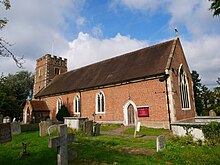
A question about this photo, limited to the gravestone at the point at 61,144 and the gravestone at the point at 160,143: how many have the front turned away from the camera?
0

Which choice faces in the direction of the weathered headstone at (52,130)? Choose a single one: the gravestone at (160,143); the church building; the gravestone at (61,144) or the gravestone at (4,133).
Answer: the church building

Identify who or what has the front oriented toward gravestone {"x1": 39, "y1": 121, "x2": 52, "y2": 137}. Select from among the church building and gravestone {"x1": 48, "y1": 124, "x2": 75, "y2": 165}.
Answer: the church building

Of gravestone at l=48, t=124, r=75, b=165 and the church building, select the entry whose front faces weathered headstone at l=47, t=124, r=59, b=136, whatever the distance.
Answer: the church building

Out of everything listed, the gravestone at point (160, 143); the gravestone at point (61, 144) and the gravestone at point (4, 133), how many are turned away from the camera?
0

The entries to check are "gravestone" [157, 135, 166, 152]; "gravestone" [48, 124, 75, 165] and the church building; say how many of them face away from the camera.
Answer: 0

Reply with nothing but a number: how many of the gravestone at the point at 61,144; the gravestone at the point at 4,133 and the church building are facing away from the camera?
0

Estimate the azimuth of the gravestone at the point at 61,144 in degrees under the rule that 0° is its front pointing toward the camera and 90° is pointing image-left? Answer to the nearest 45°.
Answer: approximately 315°

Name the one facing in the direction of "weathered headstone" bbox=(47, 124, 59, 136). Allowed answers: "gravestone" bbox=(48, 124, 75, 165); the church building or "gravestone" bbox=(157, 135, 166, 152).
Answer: the church building

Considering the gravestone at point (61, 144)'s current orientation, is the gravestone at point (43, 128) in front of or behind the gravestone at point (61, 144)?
behind

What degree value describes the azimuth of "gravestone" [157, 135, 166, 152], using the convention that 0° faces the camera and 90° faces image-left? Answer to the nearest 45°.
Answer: approximately 315°

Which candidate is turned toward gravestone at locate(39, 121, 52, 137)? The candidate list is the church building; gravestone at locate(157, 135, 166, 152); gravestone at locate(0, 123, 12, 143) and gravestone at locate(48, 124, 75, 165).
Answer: the church building

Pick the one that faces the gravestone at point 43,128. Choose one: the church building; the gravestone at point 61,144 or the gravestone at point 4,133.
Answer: the church building

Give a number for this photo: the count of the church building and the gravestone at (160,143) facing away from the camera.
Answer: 0

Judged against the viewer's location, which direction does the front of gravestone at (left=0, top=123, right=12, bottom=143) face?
facing the viewer and to the right of the viewer

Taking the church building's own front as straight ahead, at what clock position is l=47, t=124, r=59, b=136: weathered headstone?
The weathered headstone is roughly at 12 o'clock from the church building.
